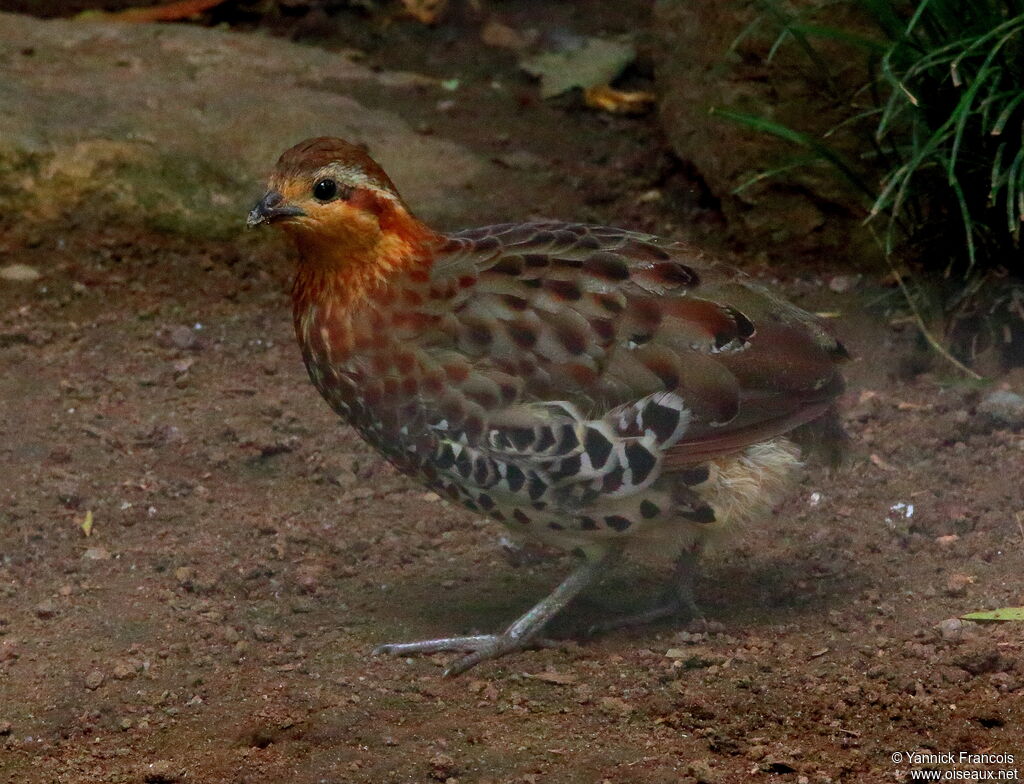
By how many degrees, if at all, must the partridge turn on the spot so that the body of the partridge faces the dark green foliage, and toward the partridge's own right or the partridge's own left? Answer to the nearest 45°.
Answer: approximately 135° to the partridge's own right

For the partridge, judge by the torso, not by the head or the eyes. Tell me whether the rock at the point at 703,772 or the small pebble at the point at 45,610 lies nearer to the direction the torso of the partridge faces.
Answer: the small pebble

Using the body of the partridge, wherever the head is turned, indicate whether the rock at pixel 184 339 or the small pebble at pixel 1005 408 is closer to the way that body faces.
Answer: the rock

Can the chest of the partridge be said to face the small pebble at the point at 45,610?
yes

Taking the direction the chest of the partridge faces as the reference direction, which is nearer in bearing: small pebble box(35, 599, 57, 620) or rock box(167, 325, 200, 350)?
the small pebble

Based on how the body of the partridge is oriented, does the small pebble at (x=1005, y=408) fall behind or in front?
behind

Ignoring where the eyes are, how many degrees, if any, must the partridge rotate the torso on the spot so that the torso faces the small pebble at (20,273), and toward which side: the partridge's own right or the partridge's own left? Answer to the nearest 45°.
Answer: approximately 45° to the partridge's own right

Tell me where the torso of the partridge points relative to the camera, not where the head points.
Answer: to the viewer's left
